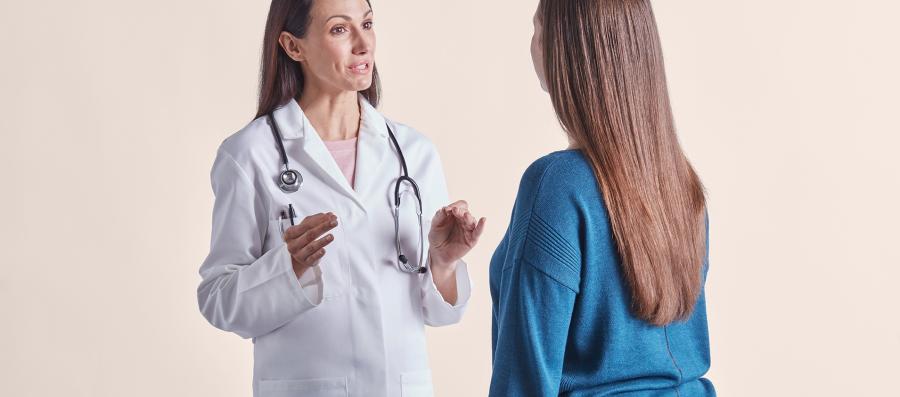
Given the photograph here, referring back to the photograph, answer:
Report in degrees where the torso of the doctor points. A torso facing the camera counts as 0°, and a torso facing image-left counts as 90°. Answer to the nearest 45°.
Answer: approximately 315°

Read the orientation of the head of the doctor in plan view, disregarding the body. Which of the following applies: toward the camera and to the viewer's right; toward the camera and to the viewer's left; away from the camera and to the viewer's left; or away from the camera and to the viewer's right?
toward the camera and to the viewer's right
